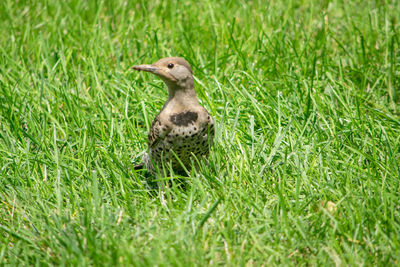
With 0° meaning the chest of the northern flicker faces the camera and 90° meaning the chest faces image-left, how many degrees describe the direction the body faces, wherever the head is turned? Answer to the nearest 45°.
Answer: approximately 0°
